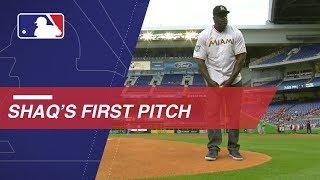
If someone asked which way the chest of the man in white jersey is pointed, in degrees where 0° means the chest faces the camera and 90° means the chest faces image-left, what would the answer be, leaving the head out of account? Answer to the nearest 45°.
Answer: approximately 0°
